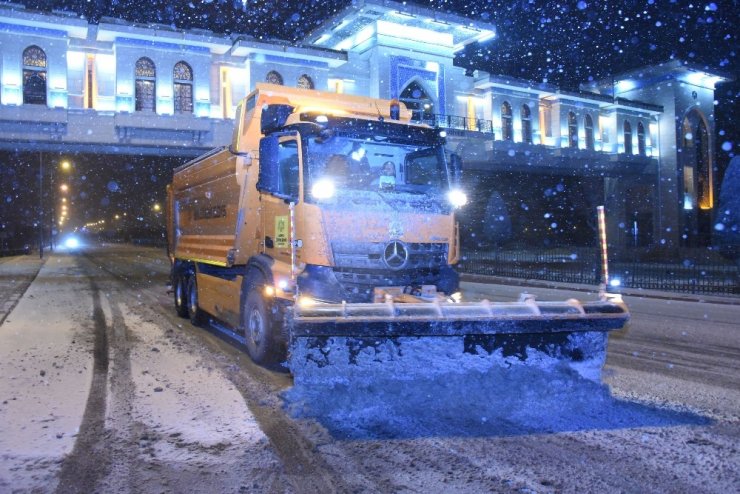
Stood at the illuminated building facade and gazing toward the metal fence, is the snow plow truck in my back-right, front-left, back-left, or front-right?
front-right

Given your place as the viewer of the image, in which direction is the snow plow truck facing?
facing the viewer and to the right of the viewer

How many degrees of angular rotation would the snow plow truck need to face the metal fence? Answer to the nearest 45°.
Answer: approximately 90° to its left

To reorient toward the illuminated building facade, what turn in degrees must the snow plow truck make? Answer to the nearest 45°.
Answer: approximately 135° to its left

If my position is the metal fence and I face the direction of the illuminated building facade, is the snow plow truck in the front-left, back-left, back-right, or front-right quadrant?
back-left

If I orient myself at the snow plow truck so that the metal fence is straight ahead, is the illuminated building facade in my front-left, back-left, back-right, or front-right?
front-left
